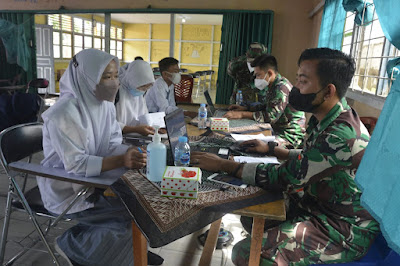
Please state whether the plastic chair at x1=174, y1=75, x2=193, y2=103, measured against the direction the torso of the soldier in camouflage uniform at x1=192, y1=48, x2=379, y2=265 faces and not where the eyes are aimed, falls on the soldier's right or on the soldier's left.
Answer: on the soldier's right

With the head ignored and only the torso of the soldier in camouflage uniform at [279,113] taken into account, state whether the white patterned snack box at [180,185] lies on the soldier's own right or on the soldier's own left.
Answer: on the soldier's own left

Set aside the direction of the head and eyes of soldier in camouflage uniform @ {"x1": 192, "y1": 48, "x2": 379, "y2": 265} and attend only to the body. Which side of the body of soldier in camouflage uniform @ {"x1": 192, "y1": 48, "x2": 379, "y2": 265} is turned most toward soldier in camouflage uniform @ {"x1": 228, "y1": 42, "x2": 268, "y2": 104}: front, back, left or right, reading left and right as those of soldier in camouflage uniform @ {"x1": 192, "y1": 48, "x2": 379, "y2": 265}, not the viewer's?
right

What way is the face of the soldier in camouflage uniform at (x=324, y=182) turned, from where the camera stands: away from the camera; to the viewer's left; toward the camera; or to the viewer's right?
to the viewer's left

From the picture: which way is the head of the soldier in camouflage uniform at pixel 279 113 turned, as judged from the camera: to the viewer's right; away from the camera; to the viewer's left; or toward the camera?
to the viewer's left

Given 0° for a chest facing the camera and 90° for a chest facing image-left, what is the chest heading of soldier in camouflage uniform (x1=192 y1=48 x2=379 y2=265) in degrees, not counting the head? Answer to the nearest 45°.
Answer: approximately 90°

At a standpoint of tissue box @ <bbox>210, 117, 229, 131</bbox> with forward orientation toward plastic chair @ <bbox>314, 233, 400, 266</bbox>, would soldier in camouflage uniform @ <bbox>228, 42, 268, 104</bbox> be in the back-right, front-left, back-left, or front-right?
back-left

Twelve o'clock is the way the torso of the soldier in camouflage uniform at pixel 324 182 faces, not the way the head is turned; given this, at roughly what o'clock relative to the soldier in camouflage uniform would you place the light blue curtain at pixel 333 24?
The light blue curtain is roughly at 3 o'clock from the soldier in camouflage uniform.

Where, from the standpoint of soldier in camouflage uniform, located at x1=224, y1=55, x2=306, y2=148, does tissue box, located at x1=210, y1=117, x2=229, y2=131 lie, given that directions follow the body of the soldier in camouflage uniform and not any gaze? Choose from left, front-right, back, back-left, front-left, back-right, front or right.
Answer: front-left

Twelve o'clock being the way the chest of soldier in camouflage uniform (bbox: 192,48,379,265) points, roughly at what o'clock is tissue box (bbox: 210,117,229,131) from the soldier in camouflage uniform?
The tissue box is roughly at 2 o'clock from the soldier in camouflage uniform.

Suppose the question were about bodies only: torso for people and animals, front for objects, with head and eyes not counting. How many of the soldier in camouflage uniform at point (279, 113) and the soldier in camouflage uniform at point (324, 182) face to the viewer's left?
2

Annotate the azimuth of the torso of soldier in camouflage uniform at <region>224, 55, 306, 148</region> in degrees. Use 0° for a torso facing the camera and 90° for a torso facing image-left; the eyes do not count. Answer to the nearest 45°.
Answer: approximately 90°
